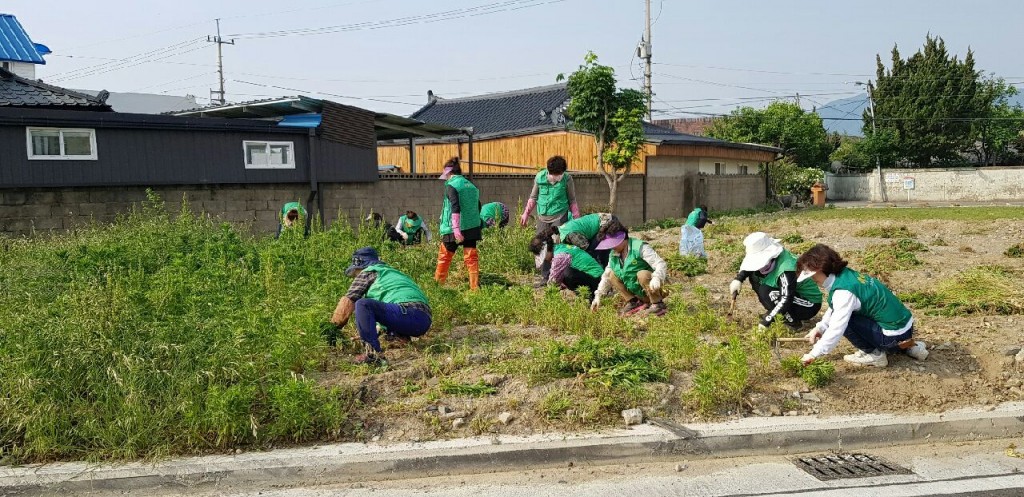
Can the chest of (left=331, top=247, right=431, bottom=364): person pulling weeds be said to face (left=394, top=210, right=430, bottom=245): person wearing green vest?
no

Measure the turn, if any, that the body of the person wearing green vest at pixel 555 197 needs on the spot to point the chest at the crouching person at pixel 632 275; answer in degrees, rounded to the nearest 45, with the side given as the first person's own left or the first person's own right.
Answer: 0° — they already face them

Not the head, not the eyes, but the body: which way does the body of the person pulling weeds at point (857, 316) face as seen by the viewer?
to the viewer's left

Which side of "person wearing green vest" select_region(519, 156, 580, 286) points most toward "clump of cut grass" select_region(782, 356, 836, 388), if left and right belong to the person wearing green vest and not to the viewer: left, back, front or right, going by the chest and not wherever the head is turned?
front

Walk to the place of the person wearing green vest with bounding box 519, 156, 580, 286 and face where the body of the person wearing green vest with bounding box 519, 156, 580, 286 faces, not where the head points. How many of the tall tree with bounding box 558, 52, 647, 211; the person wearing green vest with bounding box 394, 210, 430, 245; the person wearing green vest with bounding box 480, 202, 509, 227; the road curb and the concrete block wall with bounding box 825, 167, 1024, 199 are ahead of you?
1

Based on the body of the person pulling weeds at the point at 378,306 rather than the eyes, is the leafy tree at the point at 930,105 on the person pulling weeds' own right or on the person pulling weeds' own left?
on the person pulling weeds' own right

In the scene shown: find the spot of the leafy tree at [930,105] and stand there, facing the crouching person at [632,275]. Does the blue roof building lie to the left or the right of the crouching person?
right

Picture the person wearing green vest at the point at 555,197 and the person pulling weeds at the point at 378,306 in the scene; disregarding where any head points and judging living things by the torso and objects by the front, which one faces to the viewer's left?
the person pulling weeds

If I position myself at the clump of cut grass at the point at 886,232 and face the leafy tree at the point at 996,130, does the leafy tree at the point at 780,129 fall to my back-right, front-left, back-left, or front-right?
front-left

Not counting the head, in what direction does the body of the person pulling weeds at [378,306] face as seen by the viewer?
to the viewer's left

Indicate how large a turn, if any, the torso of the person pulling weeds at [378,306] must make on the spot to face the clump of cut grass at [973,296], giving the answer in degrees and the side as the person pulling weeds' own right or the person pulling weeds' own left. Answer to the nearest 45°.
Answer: approximately 180°

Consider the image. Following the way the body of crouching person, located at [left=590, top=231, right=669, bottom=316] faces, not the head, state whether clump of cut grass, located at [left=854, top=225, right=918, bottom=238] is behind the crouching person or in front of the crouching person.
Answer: behind

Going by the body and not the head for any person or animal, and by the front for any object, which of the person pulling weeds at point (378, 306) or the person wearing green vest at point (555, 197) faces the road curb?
the person wearing green vest

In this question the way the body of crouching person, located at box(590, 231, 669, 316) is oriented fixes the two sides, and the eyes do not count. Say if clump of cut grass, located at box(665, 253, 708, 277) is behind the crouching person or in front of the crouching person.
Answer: behind

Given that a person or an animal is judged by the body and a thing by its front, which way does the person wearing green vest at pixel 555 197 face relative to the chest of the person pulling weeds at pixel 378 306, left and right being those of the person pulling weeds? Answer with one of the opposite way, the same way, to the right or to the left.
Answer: to the left

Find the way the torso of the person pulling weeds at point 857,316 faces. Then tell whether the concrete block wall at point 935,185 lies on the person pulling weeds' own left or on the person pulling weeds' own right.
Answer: on the person pulling weeds' own right

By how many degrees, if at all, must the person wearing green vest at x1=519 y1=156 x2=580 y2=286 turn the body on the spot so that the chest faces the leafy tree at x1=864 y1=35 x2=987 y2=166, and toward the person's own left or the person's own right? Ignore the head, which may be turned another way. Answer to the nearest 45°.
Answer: approximately 135° to the person's own left

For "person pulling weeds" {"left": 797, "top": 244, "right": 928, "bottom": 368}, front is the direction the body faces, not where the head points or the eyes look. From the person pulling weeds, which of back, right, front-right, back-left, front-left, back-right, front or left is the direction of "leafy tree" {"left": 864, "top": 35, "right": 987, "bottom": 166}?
right

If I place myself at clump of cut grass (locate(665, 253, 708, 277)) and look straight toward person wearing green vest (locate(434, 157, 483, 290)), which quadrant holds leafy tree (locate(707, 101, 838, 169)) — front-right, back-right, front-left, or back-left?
back-right

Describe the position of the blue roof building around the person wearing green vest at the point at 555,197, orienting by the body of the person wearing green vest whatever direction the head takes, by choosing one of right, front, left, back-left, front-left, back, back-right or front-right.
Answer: back-right
